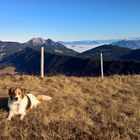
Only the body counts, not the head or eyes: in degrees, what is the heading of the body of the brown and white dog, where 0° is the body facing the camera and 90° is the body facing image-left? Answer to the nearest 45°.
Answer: approximately 45°
